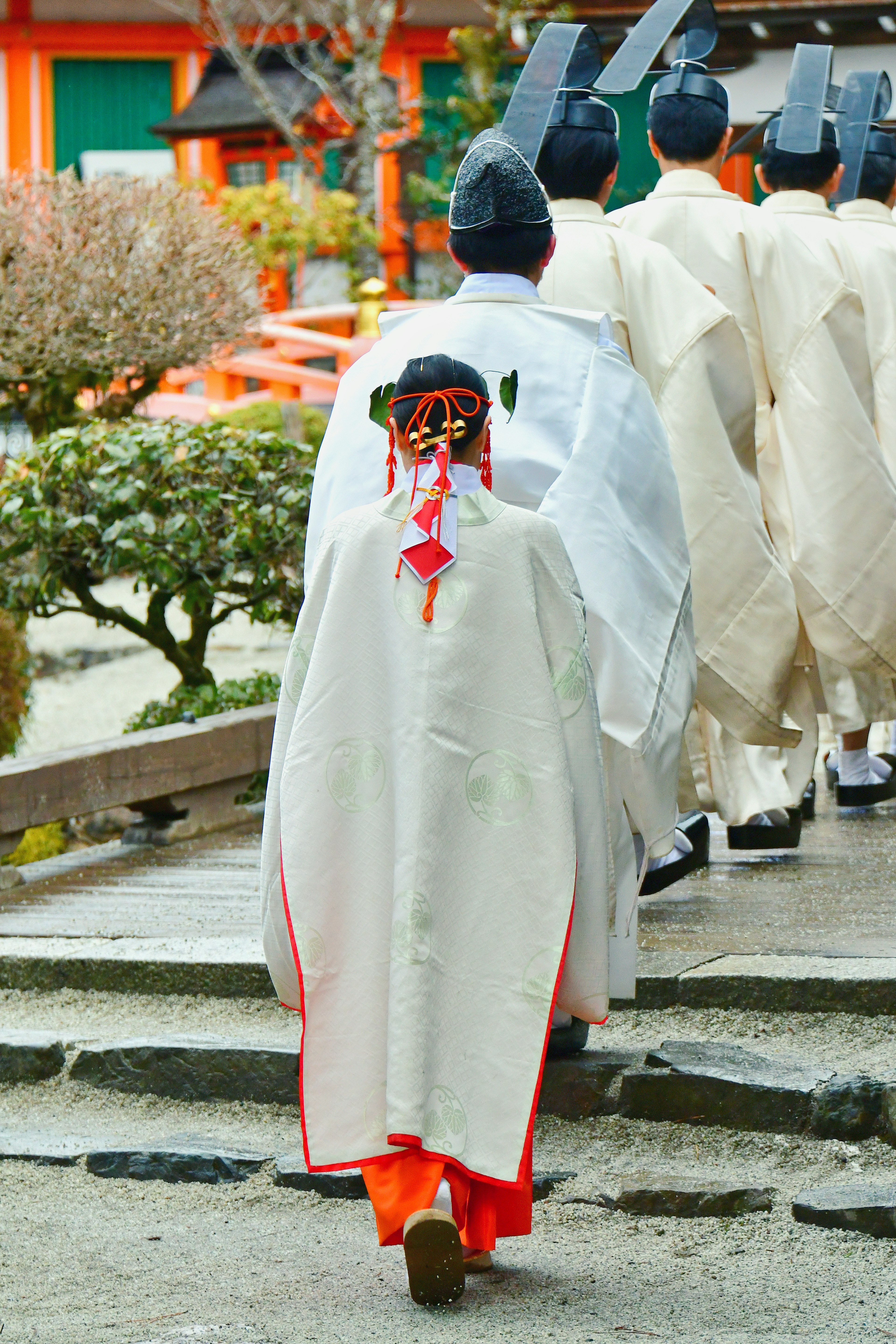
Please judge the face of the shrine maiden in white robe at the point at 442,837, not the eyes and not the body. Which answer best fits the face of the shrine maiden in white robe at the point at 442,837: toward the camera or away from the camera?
away from the camera

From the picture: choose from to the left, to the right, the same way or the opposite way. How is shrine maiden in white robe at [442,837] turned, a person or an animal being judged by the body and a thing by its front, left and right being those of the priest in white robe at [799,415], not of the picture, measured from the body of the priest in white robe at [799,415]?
the same way

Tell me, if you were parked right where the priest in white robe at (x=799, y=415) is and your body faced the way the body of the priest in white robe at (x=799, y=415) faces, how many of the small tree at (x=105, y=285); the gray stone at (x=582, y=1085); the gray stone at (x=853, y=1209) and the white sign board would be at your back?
2

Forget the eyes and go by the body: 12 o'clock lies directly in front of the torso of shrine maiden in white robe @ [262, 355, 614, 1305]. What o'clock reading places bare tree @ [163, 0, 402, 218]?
The bare tree is roughly at 12 o'clock from the shrine maiden in white robe.

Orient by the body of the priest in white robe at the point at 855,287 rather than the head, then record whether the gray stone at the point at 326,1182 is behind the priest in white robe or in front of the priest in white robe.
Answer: behind

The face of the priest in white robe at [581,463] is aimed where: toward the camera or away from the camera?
away from the camera

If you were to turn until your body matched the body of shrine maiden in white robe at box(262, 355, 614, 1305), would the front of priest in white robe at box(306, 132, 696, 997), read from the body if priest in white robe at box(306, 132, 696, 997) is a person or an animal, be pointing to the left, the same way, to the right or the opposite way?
the same way

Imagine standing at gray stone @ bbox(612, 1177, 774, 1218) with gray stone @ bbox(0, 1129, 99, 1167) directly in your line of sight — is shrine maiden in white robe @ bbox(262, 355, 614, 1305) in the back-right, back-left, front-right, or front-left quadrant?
front-left

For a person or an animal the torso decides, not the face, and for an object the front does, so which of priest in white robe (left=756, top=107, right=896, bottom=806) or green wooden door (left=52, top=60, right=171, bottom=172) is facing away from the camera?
the priest in white robe

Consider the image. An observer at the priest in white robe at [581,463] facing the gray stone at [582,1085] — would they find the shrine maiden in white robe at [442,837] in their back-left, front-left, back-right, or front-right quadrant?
front-right

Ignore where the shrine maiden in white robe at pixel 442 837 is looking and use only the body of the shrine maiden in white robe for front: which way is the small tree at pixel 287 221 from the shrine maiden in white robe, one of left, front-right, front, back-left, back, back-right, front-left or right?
front

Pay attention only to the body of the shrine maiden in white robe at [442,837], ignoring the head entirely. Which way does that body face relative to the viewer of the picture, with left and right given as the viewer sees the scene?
facing away from the viewer

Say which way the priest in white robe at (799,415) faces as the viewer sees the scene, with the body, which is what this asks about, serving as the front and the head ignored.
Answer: away from the camera

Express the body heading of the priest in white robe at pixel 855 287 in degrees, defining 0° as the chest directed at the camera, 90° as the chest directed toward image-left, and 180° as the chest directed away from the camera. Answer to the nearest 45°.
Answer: approximately 180°

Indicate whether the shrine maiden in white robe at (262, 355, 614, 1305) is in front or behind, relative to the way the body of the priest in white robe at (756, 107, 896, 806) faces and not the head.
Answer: behind

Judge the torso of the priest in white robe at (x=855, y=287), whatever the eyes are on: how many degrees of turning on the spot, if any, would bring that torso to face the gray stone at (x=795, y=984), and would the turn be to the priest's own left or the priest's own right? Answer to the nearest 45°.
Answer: approximately 180°

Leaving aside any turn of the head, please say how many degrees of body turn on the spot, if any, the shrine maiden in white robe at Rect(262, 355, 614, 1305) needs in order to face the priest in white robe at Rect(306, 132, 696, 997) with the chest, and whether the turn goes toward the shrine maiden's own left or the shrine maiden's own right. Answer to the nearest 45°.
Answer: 0° — they already face them

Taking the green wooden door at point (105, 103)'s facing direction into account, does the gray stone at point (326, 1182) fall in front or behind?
in front

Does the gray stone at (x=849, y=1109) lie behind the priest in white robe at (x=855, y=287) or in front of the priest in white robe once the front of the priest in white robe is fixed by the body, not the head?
behind

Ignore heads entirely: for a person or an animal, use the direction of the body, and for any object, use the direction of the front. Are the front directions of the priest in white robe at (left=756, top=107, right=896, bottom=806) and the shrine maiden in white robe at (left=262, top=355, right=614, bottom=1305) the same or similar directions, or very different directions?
same or similar directions

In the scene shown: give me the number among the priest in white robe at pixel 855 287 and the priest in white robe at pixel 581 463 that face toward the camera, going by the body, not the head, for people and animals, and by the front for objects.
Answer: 0
